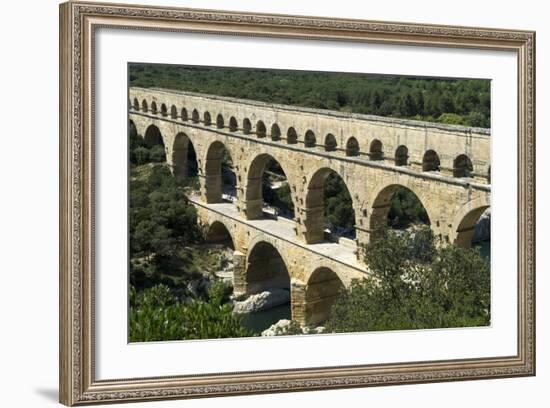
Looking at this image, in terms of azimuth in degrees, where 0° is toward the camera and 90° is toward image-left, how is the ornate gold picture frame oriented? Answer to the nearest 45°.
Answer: approximately 315°
